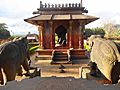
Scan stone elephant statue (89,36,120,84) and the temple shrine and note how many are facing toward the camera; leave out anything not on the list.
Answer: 1

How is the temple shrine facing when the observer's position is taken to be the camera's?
facing the viewer

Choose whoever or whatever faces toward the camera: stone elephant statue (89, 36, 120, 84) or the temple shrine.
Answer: the temple shrine

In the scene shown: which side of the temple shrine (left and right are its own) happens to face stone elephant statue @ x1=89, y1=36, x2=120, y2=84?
front
